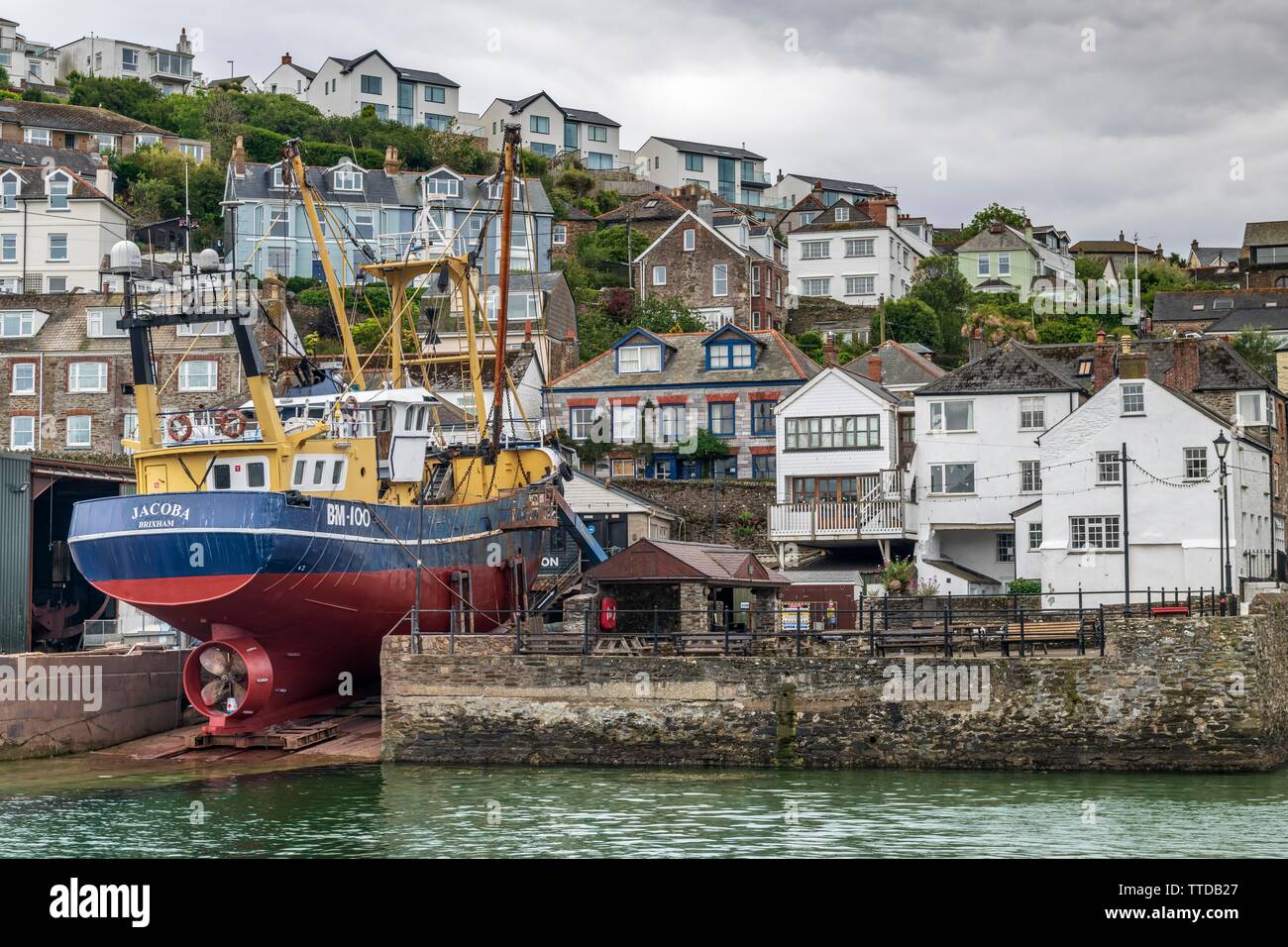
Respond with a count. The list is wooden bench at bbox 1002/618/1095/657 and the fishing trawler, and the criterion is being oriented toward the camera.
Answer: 1

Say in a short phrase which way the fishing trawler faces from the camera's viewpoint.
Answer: facing away from the viewer and to the right of the viewer

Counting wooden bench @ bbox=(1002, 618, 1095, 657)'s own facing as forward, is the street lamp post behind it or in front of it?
behind

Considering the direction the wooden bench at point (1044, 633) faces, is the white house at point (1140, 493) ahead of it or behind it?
behind

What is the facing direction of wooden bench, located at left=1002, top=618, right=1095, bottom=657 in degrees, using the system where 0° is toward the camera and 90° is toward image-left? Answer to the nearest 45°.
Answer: approximately 0°

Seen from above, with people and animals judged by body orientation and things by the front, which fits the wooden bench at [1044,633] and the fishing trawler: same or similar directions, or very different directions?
very different directions

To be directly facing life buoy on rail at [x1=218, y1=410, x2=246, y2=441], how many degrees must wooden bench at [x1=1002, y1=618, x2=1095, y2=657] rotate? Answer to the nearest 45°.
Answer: approximately 90° to its right

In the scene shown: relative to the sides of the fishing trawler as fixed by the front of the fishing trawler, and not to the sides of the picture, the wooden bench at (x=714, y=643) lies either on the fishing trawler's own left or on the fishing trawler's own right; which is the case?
on the fishing trawler's own right

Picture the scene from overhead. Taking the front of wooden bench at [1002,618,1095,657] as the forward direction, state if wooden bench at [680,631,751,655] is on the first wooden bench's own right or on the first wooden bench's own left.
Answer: on the first wooden bench's own right

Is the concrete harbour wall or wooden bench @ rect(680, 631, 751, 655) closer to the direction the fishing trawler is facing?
the wooden bench
